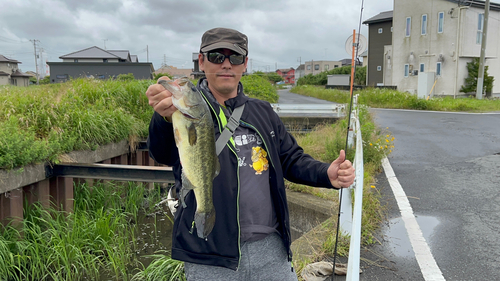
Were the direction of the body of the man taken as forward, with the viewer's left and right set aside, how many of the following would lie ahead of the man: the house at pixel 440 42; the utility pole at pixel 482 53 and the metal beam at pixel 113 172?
0

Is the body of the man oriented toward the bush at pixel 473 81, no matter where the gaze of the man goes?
no

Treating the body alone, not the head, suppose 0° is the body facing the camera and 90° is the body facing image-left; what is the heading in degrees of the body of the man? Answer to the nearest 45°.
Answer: approximately 0°

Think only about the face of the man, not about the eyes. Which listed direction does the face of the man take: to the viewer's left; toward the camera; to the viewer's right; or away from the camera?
toward the camera

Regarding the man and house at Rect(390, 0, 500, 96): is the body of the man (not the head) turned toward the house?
no

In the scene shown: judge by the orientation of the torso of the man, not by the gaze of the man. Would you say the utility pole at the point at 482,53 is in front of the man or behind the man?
behind

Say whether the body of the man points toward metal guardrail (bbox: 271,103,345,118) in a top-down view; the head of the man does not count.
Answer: no

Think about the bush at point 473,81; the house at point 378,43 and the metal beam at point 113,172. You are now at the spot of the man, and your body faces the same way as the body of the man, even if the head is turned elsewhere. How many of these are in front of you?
0

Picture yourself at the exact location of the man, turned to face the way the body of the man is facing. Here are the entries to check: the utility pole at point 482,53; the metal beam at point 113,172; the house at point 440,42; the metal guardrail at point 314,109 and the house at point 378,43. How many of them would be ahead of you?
0

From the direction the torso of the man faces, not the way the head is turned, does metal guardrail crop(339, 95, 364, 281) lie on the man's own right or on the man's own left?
on the man's own left

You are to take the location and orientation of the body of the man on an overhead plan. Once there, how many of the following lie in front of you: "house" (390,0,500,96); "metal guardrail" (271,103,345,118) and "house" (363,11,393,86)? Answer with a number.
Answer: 0

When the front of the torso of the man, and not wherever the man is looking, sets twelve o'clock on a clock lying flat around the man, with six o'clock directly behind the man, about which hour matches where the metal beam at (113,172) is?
The metal beam is roughly at 5 o'clock from the man.

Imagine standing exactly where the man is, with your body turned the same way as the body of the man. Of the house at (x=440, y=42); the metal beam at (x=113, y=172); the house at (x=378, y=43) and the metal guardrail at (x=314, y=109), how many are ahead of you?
0
